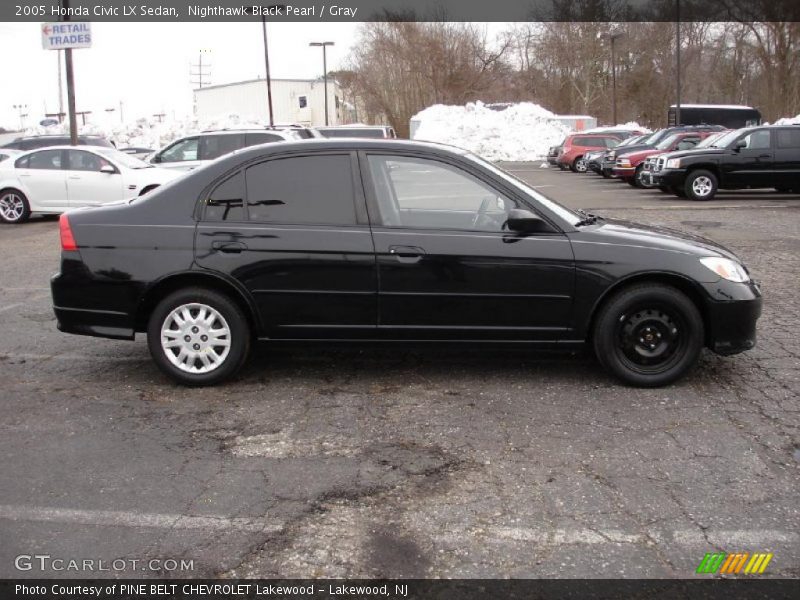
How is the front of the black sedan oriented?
to the viewer's right

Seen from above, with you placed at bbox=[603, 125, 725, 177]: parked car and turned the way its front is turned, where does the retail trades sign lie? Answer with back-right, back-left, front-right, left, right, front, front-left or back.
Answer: front

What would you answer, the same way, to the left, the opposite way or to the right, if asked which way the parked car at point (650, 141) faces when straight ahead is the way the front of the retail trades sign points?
to the right

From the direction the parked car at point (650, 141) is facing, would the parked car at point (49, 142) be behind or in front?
in front

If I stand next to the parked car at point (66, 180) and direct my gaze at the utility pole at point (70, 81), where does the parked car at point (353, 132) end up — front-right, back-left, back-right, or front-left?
front-right

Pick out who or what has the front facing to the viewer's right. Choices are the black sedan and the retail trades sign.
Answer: the black sedan

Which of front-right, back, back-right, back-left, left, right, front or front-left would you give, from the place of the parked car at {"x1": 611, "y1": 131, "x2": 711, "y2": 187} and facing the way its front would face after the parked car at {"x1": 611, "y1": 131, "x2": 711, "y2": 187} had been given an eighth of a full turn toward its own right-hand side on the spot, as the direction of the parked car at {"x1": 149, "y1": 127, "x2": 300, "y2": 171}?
front-left

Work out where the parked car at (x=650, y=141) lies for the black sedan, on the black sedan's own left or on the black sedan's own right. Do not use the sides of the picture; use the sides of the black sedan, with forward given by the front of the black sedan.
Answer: on the black sedan's own left

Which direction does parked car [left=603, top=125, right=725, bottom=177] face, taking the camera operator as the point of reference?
facing the viewer and to the left of the viewer

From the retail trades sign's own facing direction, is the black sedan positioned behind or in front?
in front

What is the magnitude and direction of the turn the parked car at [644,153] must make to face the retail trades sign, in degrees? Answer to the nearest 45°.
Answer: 0° — it already faces it

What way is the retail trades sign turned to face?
toward the camera

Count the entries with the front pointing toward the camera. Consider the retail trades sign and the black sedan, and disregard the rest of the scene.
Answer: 1

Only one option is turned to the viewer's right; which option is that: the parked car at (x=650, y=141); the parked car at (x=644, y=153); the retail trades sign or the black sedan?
the black sedan
